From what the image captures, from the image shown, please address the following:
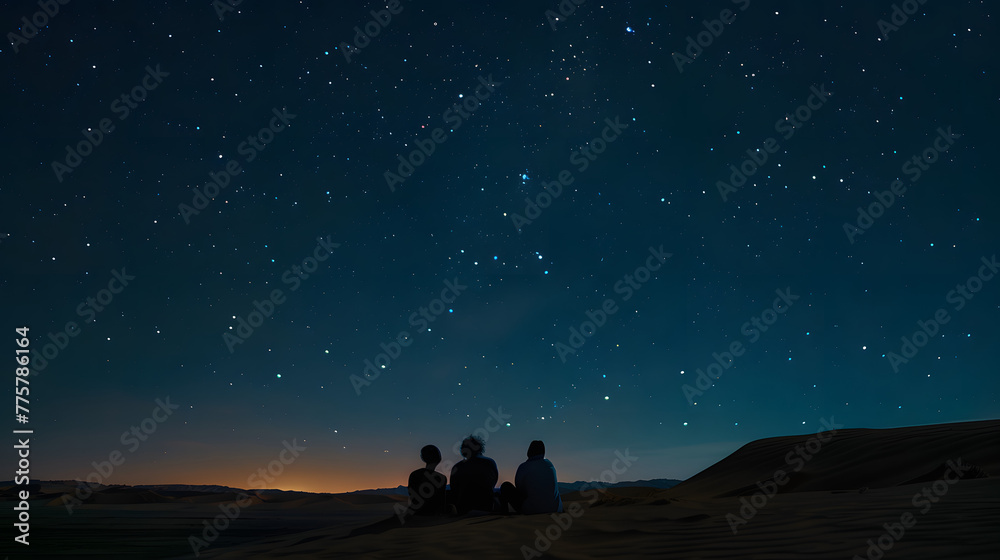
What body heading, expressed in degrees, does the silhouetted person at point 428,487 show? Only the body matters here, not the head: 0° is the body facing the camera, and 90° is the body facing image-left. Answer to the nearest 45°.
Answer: approximately 180°

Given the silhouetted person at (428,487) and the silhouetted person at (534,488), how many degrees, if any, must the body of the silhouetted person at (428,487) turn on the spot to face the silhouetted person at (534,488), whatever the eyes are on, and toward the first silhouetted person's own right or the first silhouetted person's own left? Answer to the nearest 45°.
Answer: approximately 90° to the first silhouetted person's own right

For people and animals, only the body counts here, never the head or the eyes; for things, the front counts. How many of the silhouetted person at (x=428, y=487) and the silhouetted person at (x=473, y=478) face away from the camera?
2

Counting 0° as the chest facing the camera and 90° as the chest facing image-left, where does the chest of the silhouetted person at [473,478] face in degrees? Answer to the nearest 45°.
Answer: approximately 180°
